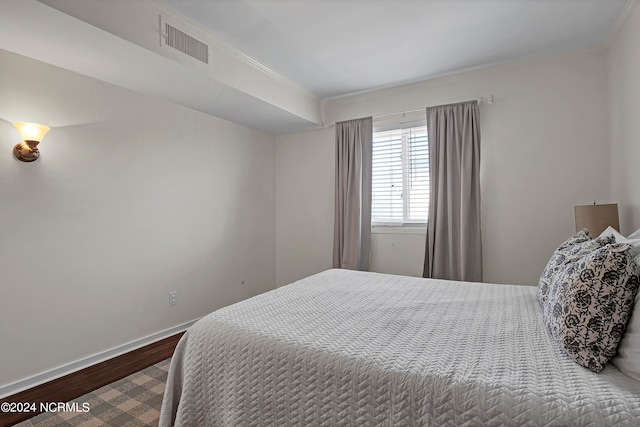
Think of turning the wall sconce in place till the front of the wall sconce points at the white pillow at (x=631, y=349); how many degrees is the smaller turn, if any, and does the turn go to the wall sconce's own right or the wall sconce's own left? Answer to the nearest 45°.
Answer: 0° — it already faces it

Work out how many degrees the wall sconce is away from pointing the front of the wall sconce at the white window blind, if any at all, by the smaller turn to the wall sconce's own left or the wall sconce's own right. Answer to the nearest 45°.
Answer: approximately 45° to the wall sconce's own left

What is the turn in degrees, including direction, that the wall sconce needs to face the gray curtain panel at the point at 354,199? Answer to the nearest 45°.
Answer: approximately 45° to its left

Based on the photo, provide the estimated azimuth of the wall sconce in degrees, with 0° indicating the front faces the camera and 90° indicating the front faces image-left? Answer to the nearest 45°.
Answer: approximately 315°

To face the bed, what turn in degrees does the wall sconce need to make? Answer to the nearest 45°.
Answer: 0° — it already faces it
